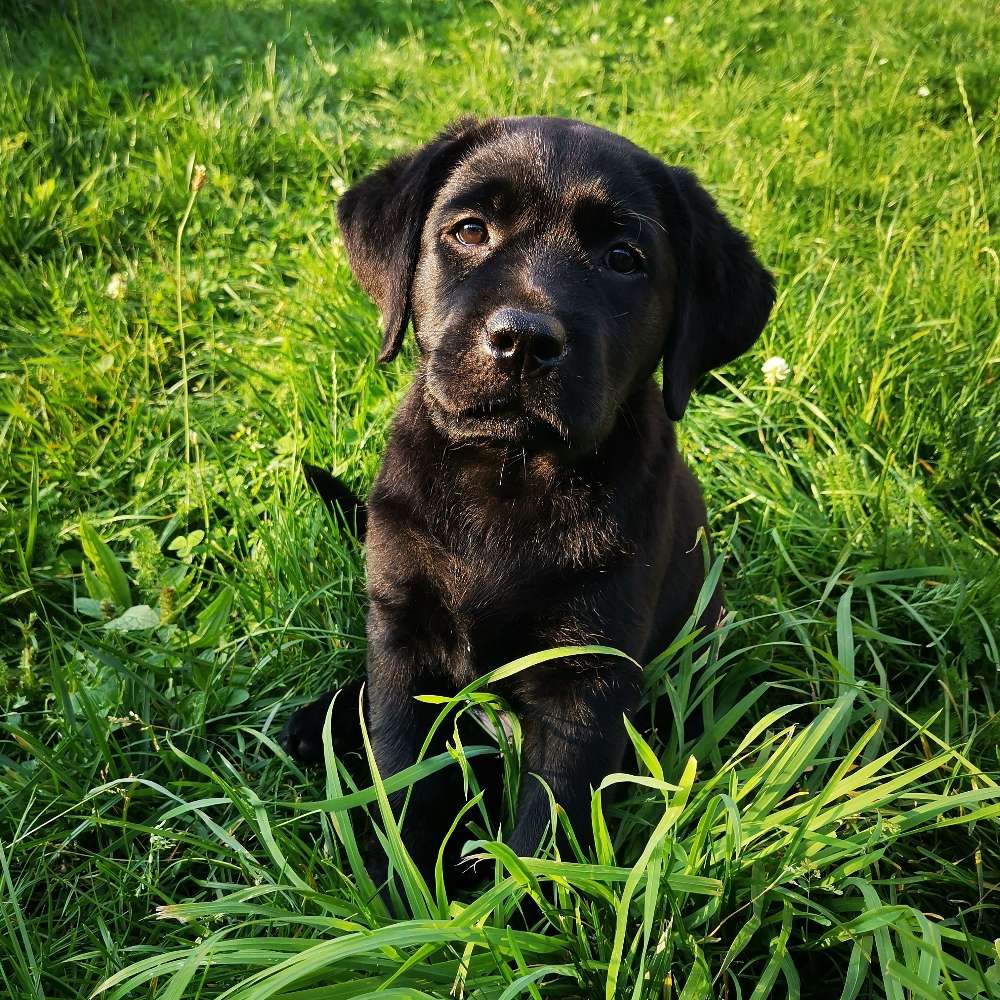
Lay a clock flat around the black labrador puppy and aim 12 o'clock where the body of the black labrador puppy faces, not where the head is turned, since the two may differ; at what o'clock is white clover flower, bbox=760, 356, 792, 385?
The white clover flower is roughly at 7 o'clock from the black labrador puppy.

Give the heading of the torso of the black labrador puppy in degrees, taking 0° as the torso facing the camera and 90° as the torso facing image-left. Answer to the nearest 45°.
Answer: approximately 0°

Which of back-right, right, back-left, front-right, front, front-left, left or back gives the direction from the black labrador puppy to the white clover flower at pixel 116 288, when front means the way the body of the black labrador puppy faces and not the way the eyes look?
back-right
